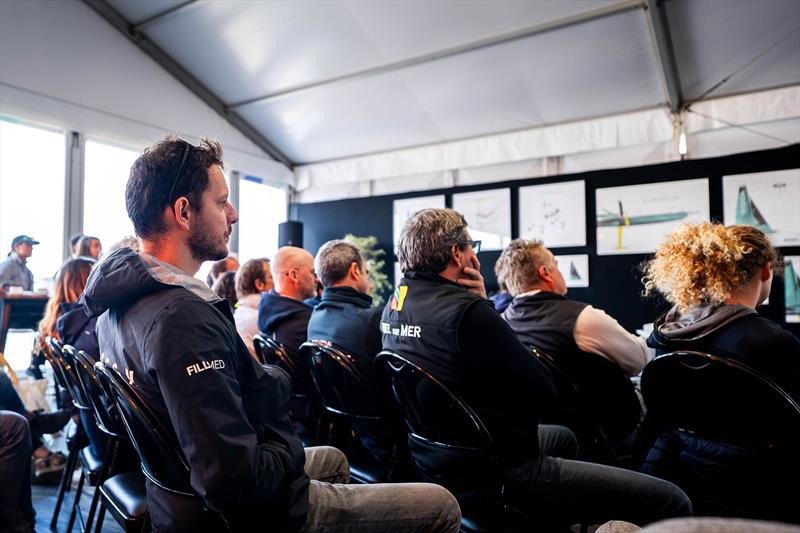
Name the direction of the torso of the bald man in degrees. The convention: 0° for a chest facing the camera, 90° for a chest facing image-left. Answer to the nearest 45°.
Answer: approximately 225°

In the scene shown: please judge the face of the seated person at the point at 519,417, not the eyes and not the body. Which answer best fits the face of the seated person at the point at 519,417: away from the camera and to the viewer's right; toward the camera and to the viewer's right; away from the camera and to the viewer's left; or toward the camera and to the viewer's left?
away from the camera and to the viewer's right

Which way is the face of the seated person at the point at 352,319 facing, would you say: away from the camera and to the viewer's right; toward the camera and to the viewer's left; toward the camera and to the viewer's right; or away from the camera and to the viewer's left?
away from the camera and to the viewer's right

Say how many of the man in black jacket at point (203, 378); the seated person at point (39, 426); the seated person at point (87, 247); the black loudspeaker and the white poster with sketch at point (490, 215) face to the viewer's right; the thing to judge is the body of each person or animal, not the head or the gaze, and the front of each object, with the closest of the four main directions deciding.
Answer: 3

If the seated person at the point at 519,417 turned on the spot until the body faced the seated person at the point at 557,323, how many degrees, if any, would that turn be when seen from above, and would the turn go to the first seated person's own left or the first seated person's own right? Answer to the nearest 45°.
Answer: approximately 45° to the first seated person's own left

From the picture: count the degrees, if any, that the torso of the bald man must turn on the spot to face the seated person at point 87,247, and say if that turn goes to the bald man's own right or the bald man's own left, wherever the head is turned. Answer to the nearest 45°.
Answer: approximately 90° to the bald man's own left

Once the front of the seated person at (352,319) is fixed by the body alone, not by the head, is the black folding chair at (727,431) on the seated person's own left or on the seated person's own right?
on the seated person's own right

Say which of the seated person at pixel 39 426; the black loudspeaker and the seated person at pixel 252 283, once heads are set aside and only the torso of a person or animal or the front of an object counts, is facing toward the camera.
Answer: the black loudspeaker

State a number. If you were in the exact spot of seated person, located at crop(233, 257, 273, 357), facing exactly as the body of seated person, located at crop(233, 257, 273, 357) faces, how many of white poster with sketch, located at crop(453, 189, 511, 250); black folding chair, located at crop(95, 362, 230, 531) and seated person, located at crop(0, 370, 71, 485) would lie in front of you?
1

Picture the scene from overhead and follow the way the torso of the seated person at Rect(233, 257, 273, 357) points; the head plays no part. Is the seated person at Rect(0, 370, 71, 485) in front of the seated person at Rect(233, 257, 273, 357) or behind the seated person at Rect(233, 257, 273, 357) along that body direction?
behind

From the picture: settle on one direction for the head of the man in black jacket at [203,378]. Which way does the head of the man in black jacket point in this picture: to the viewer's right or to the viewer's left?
to the viewer's right

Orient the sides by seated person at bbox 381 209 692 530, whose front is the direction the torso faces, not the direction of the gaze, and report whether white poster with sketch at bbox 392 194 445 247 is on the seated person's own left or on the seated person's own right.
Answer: on the seated person's own left

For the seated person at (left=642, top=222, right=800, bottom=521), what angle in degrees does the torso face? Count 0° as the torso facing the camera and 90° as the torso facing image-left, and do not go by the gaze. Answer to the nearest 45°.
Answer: approximately 225°

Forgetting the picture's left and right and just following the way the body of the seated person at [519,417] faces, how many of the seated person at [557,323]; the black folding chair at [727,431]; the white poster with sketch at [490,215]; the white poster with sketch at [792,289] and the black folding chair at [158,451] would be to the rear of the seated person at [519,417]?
1

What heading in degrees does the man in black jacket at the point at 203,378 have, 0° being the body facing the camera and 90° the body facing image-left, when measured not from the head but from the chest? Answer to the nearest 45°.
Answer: approximately 270°

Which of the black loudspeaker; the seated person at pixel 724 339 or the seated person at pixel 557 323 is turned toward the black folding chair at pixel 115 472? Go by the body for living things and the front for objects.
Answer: the black loudspeaker
